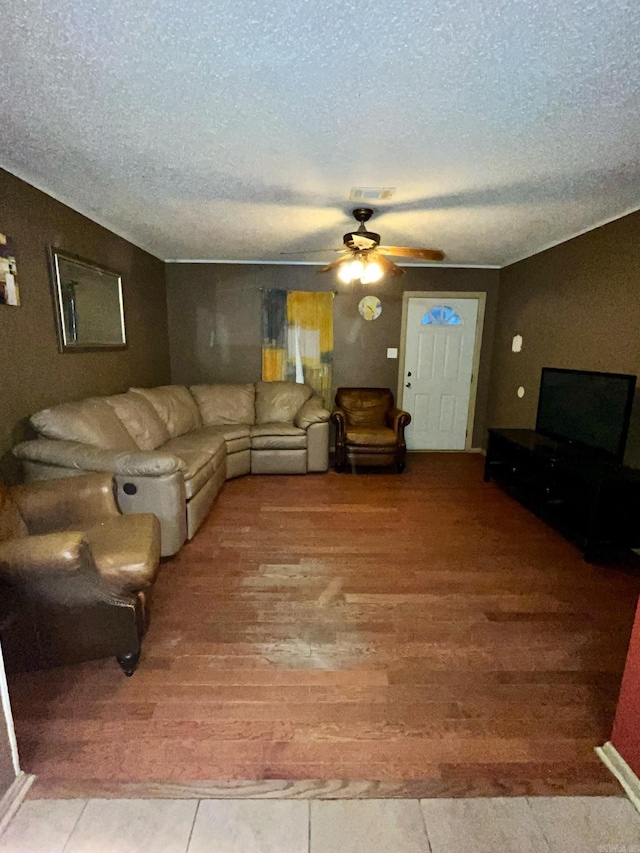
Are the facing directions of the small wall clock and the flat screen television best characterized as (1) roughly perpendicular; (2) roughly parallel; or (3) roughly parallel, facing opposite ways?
roughly perpendicular

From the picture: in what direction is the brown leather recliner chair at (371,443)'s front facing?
toward the camera

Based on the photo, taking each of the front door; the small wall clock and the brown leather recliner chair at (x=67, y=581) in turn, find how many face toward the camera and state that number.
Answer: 2

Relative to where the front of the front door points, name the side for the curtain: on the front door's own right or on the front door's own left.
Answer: on the front door's own right

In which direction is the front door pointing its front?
toward the camera

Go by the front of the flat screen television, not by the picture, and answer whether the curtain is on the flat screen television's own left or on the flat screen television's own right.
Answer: on the flat screen television's own right

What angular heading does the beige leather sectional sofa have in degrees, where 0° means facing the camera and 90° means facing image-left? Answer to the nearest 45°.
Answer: approximately 315°

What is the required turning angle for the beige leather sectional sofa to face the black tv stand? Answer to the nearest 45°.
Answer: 0° — it already faces it

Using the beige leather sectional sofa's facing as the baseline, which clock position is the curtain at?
The curtain is roughly at 9 o'clock from the beige leather sectional sofa.

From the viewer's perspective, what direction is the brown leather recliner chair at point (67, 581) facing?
to the viewer's right

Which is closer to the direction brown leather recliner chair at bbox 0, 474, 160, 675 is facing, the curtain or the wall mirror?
the curtain

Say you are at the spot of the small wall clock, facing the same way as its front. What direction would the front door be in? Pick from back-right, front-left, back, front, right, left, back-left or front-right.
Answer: left

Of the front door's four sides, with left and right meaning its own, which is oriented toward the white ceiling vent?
front

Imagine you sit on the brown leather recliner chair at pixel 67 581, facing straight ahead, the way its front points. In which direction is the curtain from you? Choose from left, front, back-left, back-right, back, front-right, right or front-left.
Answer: front-left

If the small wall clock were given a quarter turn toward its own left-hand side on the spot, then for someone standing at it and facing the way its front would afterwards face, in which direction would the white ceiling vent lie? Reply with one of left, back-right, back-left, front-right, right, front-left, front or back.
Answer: right

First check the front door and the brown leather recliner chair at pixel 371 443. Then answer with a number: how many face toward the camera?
2
